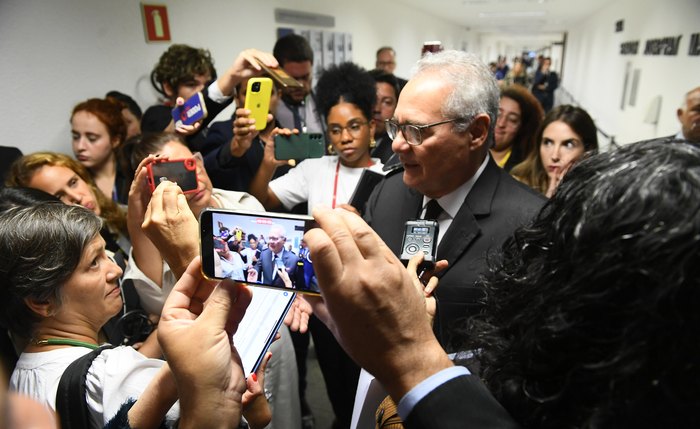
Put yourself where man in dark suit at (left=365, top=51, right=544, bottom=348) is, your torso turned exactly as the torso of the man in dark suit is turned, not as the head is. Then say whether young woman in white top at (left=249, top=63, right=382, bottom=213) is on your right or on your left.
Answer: on your right

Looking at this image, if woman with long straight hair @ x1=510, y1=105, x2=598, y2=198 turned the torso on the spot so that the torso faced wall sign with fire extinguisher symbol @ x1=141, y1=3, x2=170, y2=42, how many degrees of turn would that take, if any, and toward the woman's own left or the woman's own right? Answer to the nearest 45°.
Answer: approximately 45° to the woman's own right

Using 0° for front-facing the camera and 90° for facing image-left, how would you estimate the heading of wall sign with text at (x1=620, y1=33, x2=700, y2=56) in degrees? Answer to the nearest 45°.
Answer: approximately 45°

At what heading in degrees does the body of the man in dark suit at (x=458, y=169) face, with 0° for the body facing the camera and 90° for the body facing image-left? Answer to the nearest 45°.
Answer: approximately 45°

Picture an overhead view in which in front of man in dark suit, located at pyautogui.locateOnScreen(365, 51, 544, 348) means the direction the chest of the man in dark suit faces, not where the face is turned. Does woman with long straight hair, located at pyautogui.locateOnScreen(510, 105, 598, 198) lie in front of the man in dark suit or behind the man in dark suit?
behind

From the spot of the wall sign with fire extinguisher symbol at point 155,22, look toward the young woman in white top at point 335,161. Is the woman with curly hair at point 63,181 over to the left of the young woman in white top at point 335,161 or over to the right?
right

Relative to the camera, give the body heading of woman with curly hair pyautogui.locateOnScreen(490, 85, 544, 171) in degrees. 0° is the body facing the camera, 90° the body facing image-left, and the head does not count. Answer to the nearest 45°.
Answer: approximately 45°

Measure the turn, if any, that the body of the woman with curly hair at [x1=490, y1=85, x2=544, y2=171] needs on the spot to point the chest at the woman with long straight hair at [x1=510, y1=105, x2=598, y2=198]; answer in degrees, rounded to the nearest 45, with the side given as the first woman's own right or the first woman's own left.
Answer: approximately 90° to the first woman's own left

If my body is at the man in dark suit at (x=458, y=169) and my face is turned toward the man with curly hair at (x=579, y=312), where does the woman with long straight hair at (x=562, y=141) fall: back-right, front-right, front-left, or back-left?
back-left

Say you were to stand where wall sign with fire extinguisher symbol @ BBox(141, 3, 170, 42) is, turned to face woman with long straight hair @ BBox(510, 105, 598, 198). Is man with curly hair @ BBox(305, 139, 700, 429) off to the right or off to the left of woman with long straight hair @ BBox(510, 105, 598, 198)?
right

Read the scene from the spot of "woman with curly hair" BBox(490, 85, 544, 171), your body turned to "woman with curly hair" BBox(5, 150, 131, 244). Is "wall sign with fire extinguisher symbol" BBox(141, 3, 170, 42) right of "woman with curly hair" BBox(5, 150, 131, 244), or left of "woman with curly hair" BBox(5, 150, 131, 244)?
right
